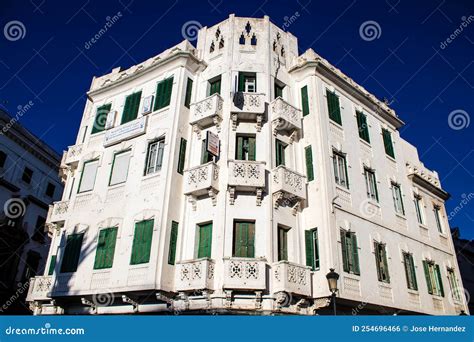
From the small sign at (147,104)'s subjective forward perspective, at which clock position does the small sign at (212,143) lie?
the small sign at (212,143) is roughly at 9 o'clock from the small sign at (147,104).

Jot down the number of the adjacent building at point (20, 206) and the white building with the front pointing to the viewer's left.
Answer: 0

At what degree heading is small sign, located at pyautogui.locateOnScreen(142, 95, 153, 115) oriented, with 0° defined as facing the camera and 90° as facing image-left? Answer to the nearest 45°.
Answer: approximately 45°

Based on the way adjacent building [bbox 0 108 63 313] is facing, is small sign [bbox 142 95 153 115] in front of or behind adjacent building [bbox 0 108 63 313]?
in front

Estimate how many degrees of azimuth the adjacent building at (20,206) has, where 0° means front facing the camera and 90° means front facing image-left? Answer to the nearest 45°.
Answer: approximately 315°

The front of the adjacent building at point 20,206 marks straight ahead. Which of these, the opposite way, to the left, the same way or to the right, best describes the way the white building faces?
to the right

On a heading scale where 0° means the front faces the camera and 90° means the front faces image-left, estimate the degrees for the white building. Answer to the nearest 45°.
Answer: approximately 0°

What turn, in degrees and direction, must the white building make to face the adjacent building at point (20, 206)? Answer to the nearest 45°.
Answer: approximately 135° to its right

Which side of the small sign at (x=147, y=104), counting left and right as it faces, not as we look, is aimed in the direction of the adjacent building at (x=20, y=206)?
right
